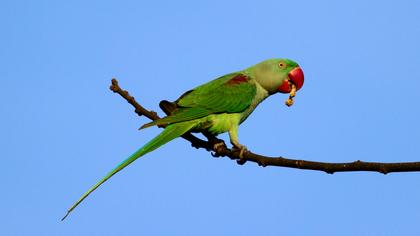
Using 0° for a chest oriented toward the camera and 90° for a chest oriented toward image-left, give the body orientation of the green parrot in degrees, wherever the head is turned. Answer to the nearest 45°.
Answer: approximately 270°
